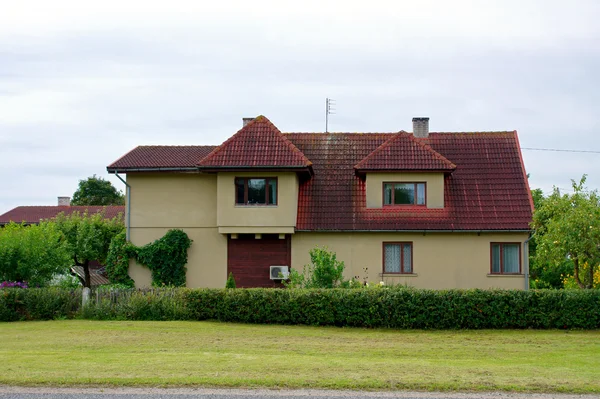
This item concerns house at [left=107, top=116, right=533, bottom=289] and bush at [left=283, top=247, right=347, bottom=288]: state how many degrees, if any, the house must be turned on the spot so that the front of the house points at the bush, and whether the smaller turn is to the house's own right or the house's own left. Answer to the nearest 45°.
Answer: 0° — it already faces it

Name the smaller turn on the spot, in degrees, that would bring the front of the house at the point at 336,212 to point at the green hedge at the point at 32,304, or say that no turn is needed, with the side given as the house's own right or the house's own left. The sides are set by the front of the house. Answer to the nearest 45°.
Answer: approximately 45° to the house's own right

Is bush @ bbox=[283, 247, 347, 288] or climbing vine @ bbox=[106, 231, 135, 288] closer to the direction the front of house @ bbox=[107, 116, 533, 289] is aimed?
the bush

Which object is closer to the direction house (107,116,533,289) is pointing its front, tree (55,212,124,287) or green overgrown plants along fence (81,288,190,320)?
the green overgrown plants along fence

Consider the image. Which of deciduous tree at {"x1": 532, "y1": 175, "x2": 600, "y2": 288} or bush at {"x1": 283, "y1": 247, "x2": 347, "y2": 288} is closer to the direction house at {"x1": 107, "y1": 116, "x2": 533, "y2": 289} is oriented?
the bush

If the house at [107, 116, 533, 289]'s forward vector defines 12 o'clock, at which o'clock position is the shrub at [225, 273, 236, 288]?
The shrub is roughly at 2 o'clock from the house.

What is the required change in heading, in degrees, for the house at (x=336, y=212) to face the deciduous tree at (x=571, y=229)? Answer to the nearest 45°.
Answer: approximately 45° to its left

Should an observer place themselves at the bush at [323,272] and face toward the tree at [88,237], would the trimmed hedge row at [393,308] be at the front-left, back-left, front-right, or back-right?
back-left

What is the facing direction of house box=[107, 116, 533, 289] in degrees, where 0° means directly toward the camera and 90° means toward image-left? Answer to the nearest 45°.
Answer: approximately 0°

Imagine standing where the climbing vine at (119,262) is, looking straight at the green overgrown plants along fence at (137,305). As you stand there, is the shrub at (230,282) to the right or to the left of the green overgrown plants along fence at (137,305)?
left

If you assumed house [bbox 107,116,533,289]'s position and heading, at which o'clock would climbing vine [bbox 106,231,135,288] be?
The climbing vine is roughly at 3 o'clock from the house.

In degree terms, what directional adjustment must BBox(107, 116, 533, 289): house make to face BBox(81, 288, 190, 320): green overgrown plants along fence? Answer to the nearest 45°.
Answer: approximately 45° to its right
